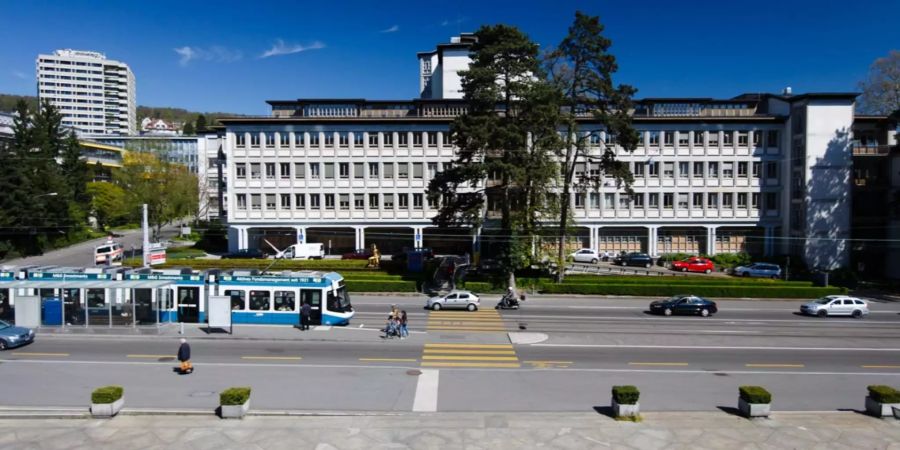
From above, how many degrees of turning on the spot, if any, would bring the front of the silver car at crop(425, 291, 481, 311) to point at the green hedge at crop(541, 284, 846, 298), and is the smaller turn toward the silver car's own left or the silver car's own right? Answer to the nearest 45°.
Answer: approximately 180°

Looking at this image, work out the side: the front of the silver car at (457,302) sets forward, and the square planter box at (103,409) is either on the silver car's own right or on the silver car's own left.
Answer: on the silver car's own left

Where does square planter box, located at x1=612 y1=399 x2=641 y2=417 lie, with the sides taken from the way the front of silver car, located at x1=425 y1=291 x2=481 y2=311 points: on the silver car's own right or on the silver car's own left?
on the silver car's own left

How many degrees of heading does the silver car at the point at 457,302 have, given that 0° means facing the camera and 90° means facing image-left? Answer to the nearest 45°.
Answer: approximately 90°

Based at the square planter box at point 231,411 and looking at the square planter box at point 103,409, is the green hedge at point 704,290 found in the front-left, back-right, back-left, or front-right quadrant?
back-right

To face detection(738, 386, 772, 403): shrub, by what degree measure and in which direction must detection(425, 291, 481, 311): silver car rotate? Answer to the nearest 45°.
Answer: approximately 90° to its left

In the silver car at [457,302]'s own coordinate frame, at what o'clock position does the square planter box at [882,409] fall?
The square planter box is roughly at 8 o'clock from the silver car.

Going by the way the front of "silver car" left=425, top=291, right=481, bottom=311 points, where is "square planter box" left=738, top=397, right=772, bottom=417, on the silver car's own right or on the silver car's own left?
on the silver car's own left
